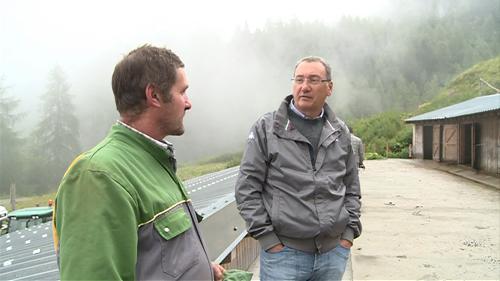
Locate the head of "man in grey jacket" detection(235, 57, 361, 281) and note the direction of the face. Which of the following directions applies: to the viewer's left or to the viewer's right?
to the viewer's left

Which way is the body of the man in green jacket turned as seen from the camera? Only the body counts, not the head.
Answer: to the viewer's right

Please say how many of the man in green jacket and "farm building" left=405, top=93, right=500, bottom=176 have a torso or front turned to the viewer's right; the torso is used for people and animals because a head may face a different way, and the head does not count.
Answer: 1

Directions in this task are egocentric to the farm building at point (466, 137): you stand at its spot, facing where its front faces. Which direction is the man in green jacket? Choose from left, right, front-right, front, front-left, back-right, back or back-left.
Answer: front-left

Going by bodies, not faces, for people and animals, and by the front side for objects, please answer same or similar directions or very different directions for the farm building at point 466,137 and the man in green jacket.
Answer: very different directions

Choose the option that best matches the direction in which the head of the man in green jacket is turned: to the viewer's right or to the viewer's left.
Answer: to the viewer's right
